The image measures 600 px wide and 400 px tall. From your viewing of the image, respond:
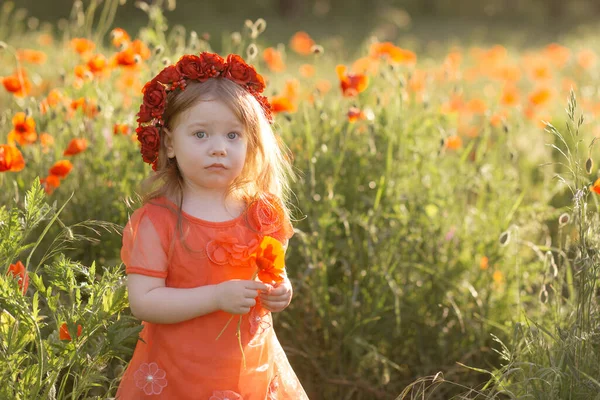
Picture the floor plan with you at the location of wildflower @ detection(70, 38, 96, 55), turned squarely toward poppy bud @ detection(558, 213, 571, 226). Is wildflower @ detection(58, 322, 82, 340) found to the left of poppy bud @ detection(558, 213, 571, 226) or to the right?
right

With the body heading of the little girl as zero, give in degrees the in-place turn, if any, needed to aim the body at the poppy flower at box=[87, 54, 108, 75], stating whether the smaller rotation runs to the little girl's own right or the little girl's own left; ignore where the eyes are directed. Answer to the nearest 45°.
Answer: approximately 180°

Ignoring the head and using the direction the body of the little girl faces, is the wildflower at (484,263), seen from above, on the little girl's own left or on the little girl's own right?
on the little girl's own left

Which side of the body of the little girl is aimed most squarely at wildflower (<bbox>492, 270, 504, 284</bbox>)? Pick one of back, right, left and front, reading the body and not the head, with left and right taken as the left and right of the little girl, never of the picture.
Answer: left

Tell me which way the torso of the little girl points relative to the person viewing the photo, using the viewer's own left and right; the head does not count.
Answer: facing the viewer and to the right of the viewer
